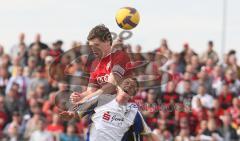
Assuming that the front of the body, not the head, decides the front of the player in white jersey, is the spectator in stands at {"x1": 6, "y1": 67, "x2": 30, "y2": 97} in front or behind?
behind

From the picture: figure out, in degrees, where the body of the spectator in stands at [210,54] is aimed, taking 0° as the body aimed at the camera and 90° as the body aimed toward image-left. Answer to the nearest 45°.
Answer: approximately 0°

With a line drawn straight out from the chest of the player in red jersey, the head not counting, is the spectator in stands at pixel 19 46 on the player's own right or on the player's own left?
on the player's own right

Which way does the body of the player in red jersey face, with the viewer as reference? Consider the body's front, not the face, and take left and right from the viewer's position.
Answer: facing the viewer and to the left of the viewer

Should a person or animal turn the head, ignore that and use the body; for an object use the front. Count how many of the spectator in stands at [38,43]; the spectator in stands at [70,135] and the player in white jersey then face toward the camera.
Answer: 3

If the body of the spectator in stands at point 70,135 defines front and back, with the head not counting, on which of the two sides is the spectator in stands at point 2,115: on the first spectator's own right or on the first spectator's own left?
on the first spectator's own right
